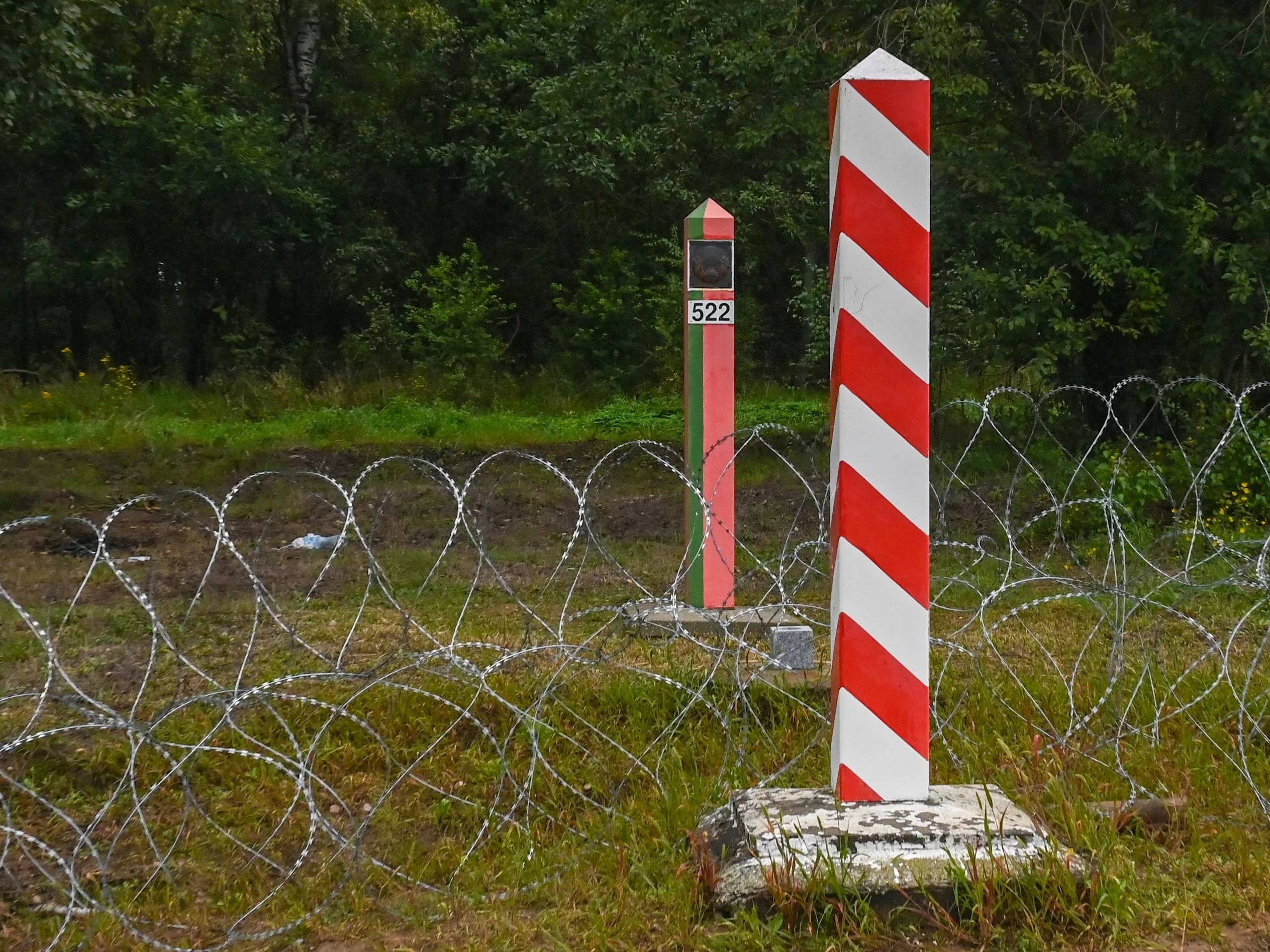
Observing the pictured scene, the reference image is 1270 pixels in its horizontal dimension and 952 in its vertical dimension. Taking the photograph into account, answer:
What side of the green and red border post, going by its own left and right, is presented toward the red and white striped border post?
front

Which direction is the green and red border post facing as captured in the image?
toward the camera

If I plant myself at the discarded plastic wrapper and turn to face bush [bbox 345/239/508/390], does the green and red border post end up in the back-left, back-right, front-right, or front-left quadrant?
back-right

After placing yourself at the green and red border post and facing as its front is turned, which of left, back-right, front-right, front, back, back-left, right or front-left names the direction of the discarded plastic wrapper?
back-right

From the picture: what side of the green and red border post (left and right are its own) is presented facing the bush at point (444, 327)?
back

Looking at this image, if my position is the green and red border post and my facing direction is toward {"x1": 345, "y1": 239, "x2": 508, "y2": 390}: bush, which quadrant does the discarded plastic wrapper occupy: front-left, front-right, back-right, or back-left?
front-left

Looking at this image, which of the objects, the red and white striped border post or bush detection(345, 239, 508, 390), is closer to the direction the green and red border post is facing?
the red and white striped border post

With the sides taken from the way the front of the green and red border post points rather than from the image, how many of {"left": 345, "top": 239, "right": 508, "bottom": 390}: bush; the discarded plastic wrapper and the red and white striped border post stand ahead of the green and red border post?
1

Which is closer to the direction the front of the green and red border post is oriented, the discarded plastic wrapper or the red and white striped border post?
the red and white striped border post
